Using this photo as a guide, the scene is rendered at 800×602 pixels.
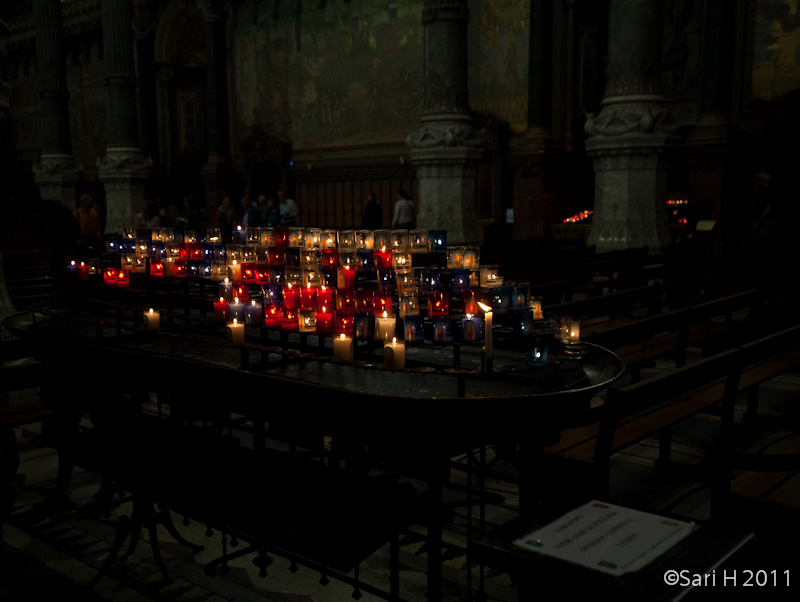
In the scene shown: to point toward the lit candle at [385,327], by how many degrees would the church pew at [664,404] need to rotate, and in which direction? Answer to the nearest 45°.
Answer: approximately 90° to its left

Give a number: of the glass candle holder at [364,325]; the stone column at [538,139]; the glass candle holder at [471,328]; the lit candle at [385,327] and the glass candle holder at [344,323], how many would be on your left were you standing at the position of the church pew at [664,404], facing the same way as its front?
4

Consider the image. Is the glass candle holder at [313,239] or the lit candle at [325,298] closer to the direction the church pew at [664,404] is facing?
the glass candle holder

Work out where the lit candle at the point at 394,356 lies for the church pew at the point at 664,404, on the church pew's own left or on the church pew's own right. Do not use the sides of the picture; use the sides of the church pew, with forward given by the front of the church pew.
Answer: on the church pew's own left

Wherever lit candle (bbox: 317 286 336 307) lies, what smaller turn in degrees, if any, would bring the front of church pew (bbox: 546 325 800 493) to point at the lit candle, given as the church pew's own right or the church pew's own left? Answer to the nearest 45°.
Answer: approximately 90° to the church pew's own left

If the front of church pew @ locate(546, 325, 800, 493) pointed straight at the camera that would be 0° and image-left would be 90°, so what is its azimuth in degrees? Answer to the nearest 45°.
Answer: approximately 135°

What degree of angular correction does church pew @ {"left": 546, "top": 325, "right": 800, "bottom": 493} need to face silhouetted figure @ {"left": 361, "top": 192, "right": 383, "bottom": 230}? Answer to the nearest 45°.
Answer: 0° — it already faces them

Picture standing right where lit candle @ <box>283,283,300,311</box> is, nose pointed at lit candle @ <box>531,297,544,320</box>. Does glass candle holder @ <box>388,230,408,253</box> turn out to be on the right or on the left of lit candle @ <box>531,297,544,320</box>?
left

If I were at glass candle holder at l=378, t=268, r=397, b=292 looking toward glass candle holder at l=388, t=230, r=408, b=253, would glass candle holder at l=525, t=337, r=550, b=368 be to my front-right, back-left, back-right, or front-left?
back-right

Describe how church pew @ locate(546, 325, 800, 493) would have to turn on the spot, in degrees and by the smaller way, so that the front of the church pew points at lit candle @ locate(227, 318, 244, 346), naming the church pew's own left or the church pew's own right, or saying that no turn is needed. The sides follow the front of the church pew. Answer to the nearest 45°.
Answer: approximately 90° to the church pew's own left

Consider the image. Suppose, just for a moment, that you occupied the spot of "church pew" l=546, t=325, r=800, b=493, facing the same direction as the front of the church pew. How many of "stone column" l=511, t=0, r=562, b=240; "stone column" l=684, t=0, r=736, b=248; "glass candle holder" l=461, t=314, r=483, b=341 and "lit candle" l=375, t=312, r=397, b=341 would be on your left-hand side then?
2

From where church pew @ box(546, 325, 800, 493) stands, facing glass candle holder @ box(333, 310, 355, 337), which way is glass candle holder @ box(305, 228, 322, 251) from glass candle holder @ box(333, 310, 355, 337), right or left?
right
